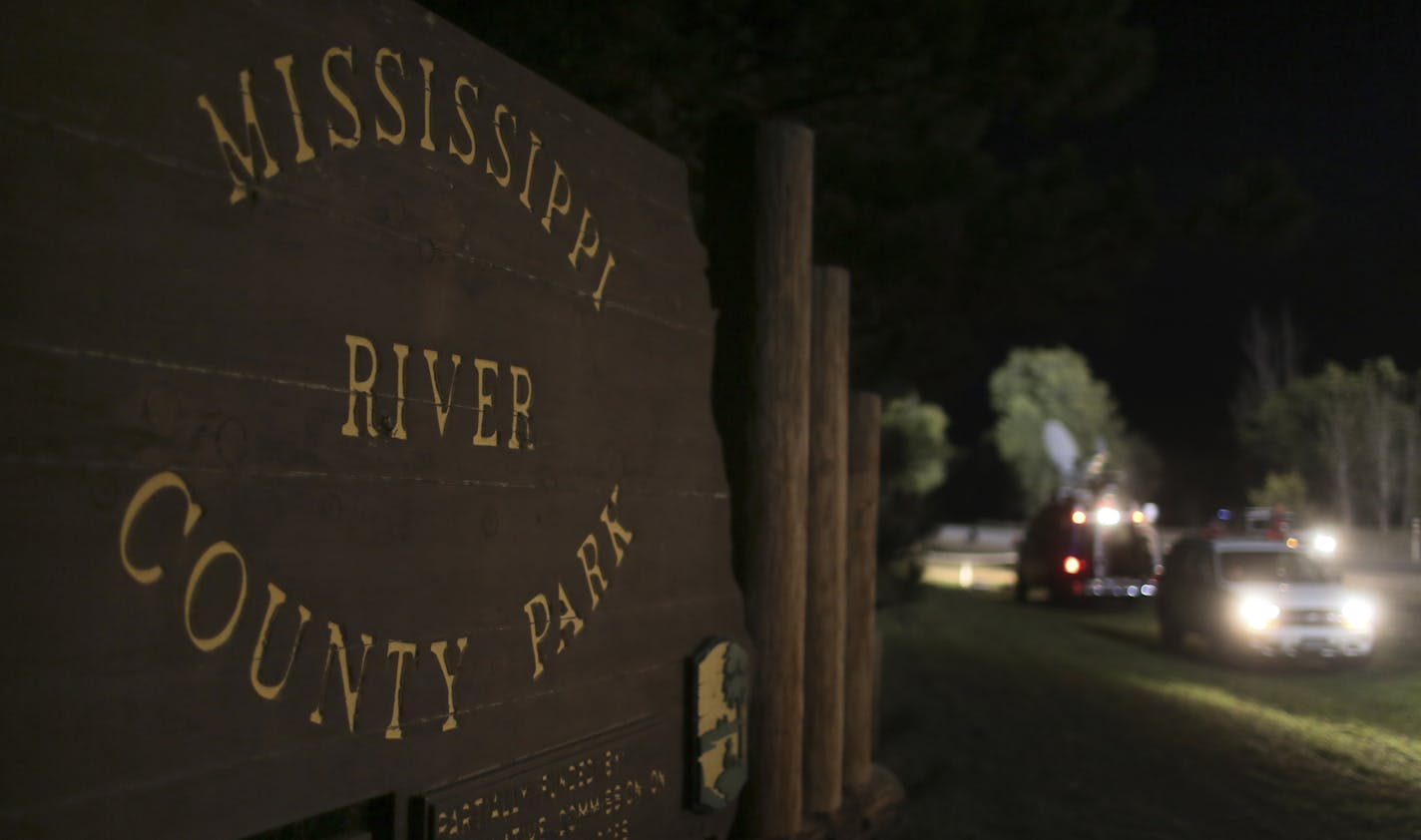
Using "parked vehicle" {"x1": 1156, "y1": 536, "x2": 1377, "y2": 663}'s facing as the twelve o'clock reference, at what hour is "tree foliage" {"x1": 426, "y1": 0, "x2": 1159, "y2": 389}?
The tree foliage is roughly at 2 o'clock from the parked vehicle.

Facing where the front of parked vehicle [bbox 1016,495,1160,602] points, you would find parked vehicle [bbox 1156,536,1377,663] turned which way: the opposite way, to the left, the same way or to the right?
the opposite way

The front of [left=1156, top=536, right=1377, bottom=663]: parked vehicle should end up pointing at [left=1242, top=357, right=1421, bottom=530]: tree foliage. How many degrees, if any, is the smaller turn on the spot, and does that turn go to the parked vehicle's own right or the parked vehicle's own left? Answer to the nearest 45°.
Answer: approximately 135° to the parked vehicle's own left

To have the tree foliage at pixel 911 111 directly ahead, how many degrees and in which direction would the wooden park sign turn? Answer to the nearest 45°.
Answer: approximately 90° to its left

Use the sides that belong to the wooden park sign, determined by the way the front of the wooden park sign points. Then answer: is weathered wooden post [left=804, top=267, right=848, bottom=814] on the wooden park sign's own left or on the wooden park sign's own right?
on the wooden park sign's own left

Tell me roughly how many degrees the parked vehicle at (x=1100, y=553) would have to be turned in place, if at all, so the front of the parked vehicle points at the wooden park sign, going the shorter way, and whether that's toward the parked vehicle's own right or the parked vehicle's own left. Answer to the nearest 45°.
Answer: approximately 135° to the parked vehicle's own left

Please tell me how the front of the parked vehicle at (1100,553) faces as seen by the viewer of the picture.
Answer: facing away from the viewer and to the left of the viewer

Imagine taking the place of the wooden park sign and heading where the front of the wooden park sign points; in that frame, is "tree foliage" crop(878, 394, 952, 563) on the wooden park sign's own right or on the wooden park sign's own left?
on the wooden park sign's own left

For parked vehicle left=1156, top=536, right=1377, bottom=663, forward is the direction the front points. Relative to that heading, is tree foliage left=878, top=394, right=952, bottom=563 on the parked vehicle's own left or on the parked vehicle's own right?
on the parked vehicle's own right
